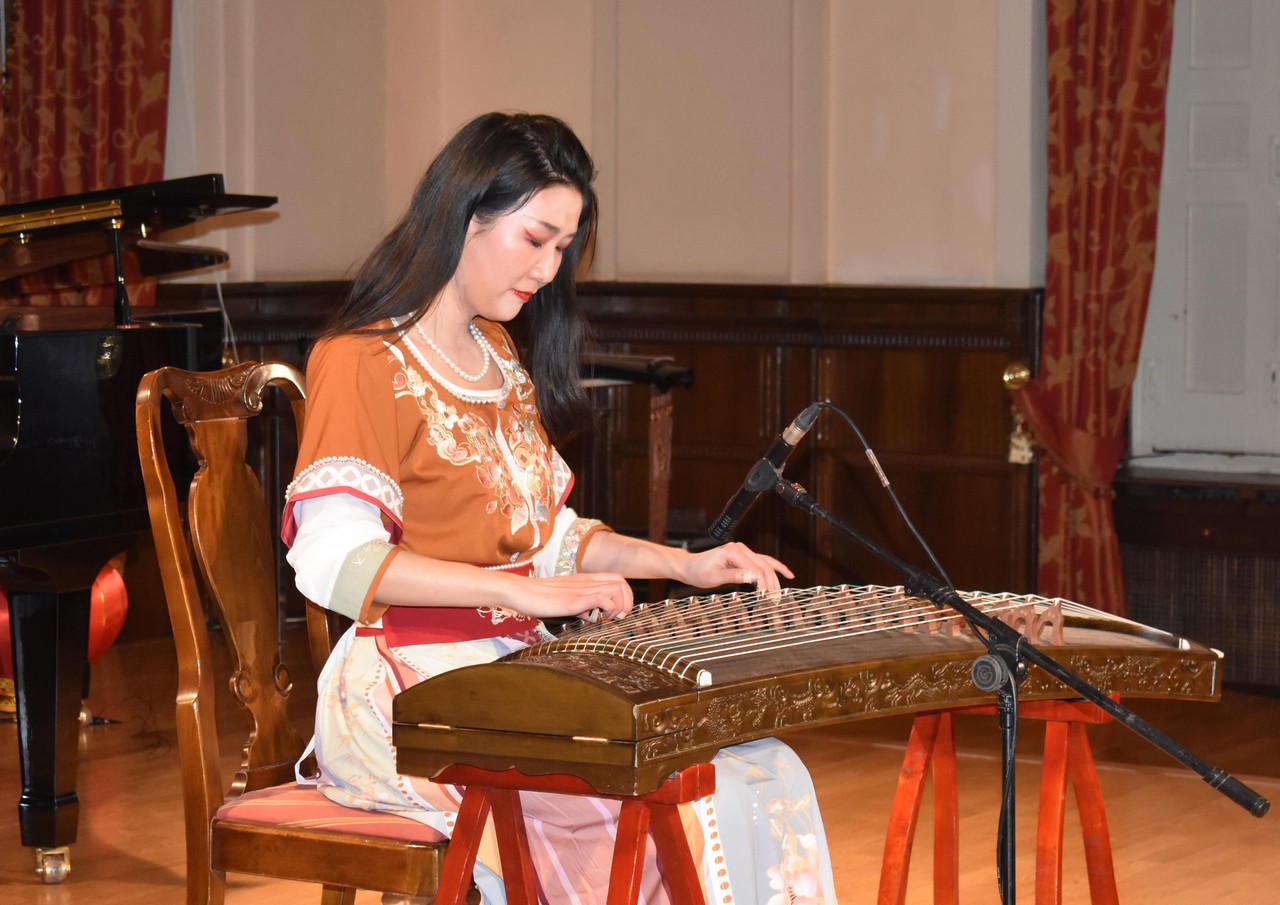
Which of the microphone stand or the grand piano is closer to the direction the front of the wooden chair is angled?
the microphone stand

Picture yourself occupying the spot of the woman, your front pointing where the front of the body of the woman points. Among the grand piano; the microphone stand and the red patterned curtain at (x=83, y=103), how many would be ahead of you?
1

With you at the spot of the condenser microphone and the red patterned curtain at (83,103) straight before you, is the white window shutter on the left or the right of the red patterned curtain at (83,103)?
right

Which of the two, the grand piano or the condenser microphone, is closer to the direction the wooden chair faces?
the condenser microphone

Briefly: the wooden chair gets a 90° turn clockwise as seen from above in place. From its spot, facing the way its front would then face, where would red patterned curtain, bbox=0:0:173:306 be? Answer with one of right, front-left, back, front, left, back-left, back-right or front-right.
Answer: back-right

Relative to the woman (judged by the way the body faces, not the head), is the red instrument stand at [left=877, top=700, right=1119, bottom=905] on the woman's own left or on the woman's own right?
on the woman's own left

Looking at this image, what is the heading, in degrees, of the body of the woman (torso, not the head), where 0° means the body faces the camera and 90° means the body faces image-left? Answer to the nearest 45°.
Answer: approximately 315°

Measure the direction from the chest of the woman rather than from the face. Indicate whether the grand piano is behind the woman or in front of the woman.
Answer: behind

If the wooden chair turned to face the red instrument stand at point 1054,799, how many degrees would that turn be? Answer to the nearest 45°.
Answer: approximately 45° to its left

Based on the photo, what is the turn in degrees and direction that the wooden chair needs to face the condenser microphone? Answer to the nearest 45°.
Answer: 0° — it already faces it

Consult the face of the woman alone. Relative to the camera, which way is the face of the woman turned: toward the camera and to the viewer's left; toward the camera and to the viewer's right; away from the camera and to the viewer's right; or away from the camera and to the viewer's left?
toward the camera and to the viewer's right
